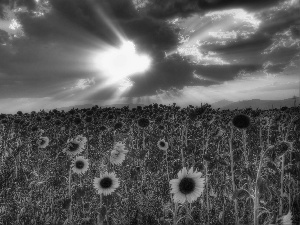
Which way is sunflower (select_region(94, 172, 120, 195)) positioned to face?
toward the camera
